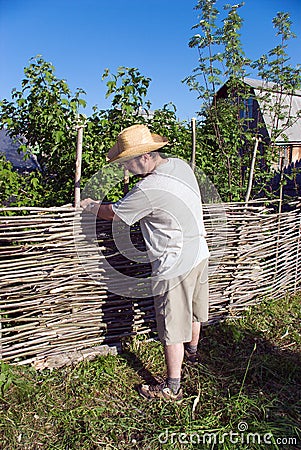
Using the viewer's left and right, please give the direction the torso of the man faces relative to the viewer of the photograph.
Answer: facing away from the viewer and to the left of the viewer

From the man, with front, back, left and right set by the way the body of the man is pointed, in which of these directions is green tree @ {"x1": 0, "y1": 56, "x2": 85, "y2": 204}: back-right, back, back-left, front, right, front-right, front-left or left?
front

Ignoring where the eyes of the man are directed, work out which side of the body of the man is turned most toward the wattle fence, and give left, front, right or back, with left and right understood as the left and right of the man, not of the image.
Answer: front
